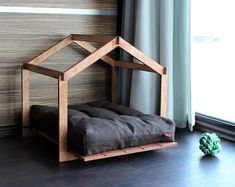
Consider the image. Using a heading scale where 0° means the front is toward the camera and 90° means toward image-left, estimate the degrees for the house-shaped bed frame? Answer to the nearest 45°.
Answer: approximately 315°
